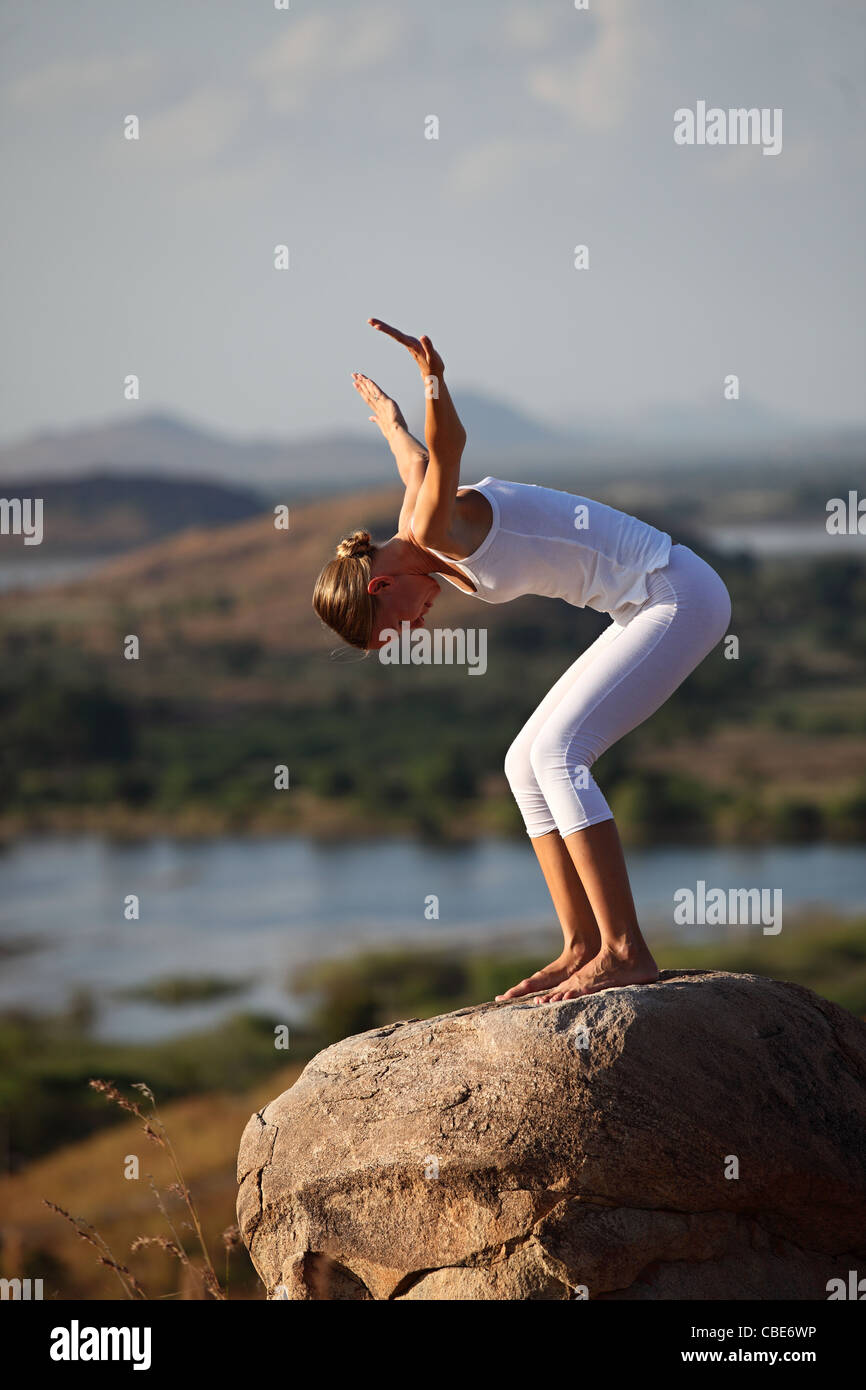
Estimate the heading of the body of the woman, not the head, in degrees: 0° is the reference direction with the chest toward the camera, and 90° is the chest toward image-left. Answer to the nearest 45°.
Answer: approximately 90°
